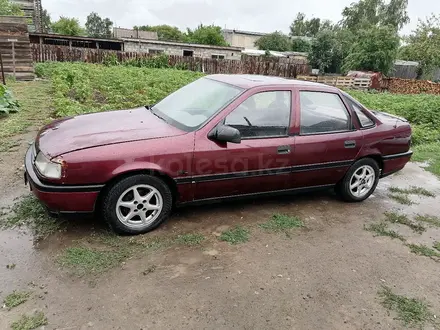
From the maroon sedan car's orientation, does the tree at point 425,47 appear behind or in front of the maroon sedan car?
behind

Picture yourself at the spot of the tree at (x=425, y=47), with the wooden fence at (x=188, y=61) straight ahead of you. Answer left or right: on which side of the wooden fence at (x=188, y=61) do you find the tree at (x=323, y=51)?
right

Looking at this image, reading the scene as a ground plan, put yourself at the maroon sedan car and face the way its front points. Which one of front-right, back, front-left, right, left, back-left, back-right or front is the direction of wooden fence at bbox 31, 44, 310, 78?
back-right

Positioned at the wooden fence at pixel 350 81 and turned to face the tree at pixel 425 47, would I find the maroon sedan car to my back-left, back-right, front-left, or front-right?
back-right

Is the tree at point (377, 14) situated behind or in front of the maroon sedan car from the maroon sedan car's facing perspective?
behind

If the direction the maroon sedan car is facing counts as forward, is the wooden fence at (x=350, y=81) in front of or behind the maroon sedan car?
behind

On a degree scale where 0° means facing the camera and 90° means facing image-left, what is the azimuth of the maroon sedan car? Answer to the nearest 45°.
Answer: approximately 45°

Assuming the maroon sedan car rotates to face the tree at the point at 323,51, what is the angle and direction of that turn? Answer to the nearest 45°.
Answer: approximately 135° to its right
